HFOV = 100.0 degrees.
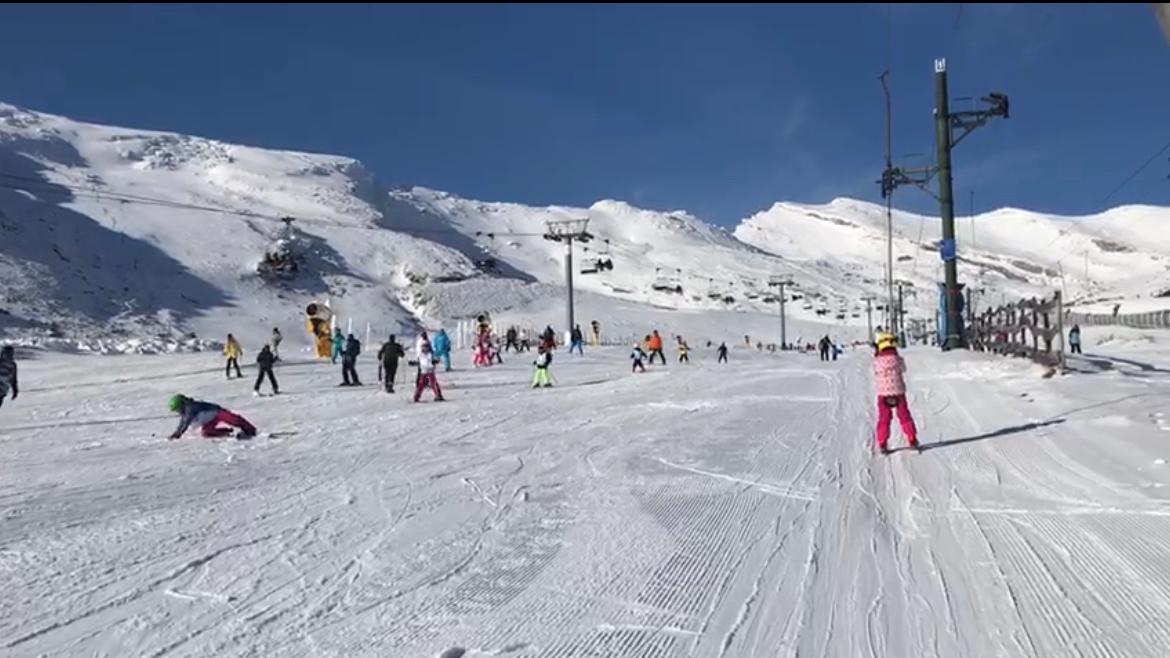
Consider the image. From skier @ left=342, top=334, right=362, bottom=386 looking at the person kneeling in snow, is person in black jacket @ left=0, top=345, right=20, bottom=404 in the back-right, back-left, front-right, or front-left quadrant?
front-right

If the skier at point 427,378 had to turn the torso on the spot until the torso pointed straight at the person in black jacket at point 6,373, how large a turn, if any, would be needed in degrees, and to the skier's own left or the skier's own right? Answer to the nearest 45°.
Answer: approximately 90° to the skier's own right

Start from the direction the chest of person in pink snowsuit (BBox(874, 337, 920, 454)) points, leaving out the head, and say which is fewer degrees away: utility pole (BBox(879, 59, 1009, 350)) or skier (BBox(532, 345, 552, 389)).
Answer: the utility pole

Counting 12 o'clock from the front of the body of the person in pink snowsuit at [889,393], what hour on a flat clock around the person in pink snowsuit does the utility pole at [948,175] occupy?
The utility pole is roughly at 12 o'clock from the person in pink snowsuit.

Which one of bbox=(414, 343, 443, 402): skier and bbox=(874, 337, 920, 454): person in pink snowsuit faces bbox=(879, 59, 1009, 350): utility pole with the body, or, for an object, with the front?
the person in pink snowsuit

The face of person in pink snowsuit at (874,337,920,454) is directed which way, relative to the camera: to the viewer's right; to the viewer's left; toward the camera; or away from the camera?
away from the camera

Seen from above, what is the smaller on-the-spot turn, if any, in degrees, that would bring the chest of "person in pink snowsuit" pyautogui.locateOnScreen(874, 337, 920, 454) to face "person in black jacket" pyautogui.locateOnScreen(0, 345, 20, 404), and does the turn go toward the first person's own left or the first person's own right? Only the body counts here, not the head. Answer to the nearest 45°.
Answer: approximately 90° to the first person's own left

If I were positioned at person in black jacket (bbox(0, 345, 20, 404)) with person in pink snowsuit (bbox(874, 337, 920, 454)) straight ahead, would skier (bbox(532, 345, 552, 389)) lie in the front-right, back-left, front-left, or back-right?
front-left

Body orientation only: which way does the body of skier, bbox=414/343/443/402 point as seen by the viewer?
toward the camera

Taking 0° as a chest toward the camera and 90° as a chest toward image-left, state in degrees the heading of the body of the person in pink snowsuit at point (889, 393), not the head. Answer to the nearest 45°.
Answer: approximately 180°

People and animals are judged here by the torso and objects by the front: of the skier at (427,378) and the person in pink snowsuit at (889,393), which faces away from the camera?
the person in pink snowsuit
